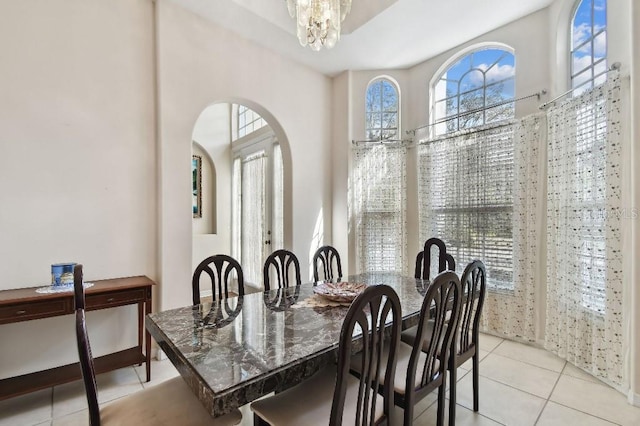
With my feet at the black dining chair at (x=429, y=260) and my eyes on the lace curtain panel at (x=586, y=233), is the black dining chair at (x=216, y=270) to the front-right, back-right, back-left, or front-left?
back-right

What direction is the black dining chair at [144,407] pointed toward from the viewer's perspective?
to the viewer's right

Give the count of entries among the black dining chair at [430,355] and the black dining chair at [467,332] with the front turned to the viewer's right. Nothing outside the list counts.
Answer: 0

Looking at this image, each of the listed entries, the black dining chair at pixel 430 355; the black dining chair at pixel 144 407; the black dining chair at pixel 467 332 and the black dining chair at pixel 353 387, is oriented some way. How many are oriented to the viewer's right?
1

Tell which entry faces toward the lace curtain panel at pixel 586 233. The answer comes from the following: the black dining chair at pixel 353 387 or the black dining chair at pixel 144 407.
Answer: the black dining chair at pixel 144 407

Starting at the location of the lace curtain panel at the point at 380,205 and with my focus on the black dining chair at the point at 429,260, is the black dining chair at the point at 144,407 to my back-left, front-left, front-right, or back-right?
front-right

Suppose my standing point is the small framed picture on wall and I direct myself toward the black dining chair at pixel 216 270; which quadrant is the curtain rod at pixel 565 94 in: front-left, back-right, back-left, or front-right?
front-left

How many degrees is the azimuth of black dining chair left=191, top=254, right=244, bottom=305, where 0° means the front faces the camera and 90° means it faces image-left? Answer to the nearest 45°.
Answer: approximately 315°

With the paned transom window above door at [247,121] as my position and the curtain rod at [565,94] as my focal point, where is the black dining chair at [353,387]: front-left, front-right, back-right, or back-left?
front-right

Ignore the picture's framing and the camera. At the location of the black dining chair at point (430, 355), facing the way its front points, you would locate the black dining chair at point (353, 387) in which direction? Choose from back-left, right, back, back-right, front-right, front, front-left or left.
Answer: left

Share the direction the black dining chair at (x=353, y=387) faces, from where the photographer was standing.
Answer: facing away from the viewer and to the left of the viewer

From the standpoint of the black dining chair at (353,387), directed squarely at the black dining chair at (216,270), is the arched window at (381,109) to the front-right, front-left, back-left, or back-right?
front-right

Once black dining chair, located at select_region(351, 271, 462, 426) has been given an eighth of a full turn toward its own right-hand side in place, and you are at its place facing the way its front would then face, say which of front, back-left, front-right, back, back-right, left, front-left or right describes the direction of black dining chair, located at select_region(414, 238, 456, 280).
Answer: front

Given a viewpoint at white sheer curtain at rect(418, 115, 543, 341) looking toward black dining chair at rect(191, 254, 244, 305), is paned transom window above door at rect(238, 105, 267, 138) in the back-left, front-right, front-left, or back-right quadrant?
front-right

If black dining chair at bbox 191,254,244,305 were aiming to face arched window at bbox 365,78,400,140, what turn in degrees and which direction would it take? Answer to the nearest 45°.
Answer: approximately 90° to its left

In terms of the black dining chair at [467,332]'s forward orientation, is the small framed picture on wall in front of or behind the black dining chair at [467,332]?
in front

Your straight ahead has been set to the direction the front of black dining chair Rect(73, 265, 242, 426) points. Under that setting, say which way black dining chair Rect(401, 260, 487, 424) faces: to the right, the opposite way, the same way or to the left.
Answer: to the left

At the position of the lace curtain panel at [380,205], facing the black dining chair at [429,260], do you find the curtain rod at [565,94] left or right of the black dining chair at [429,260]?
left

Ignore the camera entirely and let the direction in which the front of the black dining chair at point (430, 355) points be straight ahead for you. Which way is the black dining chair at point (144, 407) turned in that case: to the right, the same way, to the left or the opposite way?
to the right
